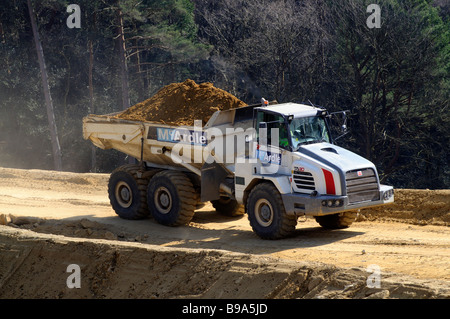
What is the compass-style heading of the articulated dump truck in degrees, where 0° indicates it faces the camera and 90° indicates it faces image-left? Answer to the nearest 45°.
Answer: approximately 315°
